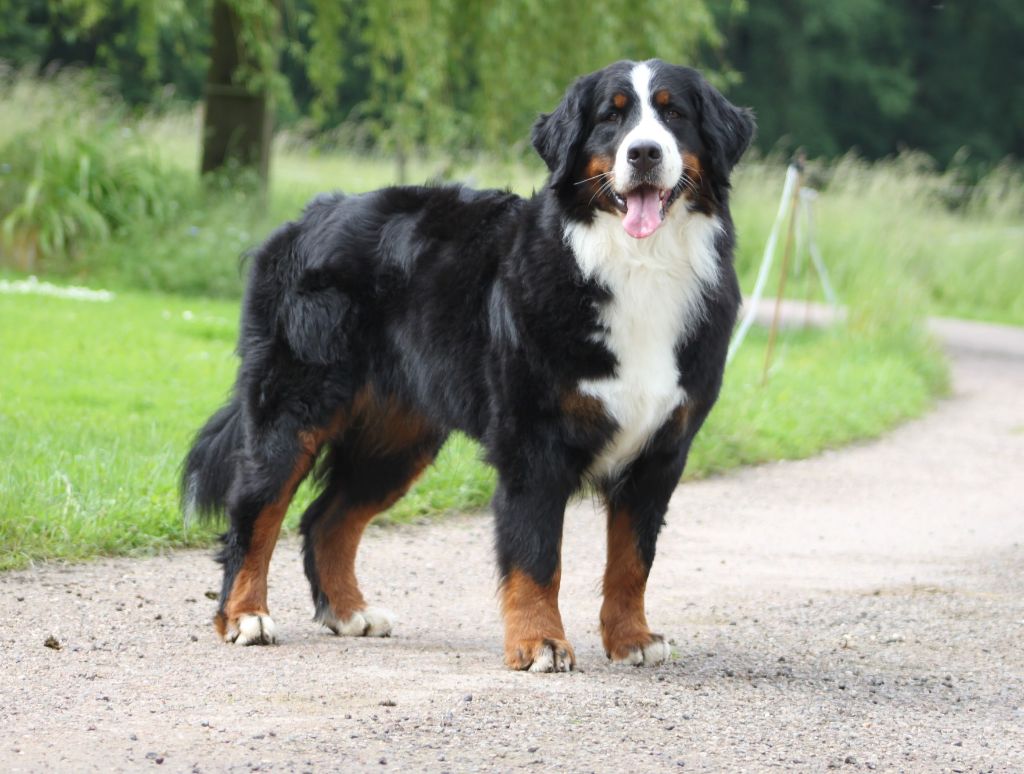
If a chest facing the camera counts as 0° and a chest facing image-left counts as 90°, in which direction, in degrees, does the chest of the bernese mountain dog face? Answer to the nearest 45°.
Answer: approximately 315°

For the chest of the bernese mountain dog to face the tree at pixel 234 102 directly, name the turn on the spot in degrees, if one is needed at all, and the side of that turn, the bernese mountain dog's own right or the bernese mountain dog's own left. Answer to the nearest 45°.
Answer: approximately 135° to the bernese mountain dog's own left
